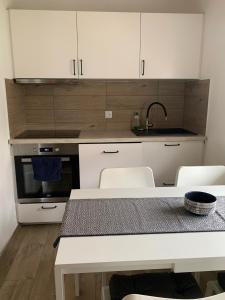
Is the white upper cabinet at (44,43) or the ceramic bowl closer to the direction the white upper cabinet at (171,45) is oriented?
the ceramic bowl

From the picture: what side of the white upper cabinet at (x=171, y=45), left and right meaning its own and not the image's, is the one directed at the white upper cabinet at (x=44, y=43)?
right

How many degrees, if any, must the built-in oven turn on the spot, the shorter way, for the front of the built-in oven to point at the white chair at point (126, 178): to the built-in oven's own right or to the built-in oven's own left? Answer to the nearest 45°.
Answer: approximately 45° to the built-in oven's own left

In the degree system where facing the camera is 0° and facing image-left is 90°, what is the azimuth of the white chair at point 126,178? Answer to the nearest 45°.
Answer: approximately 0°

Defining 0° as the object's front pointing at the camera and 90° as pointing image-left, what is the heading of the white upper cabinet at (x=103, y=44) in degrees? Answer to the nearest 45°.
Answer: approximately 0°

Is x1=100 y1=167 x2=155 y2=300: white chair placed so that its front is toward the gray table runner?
yes
